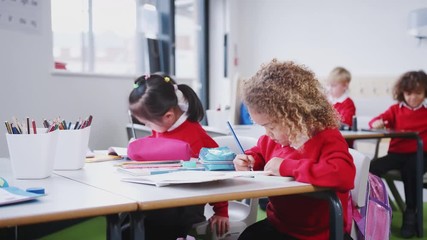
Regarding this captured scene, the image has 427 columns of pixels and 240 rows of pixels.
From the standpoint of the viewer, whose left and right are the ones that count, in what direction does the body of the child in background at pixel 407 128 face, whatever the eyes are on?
facing the viewer

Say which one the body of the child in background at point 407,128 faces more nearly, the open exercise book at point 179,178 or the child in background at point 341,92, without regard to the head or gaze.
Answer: the open exercise book

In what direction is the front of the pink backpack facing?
to the viewer's right

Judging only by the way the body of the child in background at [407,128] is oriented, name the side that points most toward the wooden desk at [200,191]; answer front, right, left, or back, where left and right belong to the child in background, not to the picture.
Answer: front

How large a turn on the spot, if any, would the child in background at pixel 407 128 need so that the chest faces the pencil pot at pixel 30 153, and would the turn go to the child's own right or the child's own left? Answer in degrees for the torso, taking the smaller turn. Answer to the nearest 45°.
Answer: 0° — they already face it

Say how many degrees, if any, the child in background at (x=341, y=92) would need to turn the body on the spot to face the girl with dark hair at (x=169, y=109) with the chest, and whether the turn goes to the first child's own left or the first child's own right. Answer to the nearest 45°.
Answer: approximately 45° to the first child's own left

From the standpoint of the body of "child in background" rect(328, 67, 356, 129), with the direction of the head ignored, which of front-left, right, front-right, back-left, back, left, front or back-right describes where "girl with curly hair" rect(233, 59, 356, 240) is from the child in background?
front-left

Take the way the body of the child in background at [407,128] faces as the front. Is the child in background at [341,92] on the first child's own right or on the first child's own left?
on the first child's own right

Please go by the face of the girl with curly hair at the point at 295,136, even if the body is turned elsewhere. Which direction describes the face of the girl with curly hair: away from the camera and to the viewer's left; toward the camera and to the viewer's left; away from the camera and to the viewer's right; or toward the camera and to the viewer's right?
toward the camera and to the viewer's left

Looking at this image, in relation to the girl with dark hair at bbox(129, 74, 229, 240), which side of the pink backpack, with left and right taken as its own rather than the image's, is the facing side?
back

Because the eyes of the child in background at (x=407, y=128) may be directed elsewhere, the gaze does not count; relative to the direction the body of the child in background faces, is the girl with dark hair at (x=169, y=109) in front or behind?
in front

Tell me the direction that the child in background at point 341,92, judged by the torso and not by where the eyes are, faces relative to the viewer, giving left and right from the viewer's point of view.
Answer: facing the viewer and to the left of the viewer

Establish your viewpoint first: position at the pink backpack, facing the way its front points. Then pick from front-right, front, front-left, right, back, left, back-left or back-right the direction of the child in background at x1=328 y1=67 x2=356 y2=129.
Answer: left

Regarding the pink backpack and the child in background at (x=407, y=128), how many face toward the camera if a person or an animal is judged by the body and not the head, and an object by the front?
1

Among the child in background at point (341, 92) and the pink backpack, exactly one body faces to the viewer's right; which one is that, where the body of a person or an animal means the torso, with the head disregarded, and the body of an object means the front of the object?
the pink backpack
